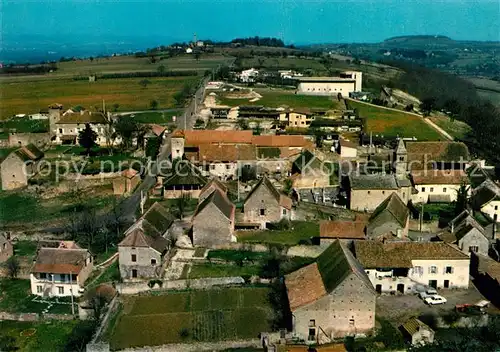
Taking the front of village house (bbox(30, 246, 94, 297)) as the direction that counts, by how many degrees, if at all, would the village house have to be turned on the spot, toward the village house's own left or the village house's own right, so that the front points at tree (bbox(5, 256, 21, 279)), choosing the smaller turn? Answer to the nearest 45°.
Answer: approximately 135° to the village house's own right

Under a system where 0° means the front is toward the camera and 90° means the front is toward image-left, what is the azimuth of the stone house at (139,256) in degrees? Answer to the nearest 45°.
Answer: approximately 0°

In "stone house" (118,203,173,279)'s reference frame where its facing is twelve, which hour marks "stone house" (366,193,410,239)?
"stone house" (366,193,410,239) is roughly at 9 o'clock from "stone house" (118,203,173,279).

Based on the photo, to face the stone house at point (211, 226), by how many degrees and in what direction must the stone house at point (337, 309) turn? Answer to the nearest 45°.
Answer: approximately 135° to its right

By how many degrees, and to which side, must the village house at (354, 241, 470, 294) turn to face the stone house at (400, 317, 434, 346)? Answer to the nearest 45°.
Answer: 0° — it already faces it

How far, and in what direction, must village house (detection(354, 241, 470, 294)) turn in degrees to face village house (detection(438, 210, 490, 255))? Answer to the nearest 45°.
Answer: approximately 135° to its left

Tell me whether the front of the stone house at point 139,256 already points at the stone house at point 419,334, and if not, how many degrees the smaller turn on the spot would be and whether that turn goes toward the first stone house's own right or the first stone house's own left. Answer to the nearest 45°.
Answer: approximately 45° to the first stone house's own left

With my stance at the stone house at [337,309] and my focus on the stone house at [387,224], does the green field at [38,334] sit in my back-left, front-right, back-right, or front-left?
back-left

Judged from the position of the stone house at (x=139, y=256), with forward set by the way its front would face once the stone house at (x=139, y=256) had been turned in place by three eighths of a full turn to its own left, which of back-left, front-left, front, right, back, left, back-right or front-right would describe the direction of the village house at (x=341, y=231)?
front-right

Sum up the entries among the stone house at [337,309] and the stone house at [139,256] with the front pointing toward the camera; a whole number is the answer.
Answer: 2

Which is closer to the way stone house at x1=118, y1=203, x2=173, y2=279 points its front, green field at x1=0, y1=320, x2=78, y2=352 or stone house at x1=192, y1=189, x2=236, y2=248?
the green field

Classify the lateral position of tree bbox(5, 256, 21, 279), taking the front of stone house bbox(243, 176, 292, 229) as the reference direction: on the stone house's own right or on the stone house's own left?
on the stone house's own right
